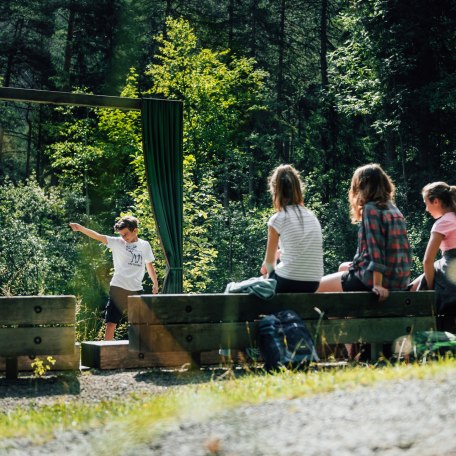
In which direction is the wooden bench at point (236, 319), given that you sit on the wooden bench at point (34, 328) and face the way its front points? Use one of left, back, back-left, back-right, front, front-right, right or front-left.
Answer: right

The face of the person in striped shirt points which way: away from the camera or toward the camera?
away from the camera

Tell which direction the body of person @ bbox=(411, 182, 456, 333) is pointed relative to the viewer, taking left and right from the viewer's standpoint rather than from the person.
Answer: facing to the left of the viewer

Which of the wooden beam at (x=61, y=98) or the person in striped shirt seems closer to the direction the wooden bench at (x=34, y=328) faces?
the wooden beam

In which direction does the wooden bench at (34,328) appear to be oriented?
away from the camera

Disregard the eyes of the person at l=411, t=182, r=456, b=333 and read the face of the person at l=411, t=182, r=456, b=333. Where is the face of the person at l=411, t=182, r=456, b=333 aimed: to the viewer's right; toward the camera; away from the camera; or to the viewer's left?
to the viewer's left

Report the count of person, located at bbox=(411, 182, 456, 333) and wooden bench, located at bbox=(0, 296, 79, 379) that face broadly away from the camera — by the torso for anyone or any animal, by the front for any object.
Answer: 1

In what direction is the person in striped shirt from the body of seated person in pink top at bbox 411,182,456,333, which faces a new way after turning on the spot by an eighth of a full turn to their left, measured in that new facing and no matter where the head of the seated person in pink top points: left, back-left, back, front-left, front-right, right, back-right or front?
front

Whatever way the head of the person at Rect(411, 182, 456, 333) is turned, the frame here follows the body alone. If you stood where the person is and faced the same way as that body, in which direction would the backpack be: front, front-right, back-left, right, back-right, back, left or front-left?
front-left

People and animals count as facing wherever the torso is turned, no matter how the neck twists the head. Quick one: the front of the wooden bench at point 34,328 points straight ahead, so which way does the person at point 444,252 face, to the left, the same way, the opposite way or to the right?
to the left

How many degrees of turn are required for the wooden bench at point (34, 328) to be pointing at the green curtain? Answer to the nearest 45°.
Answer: approximately 45° to its right

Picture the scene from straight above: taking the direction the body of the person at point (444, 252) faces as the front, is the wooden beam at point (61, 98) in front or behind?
in front

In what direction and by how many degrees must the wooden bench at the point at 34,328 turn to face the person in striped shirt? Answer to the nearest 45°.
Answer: approximately 90° to its right
